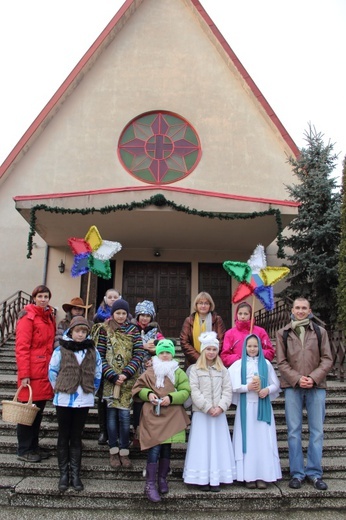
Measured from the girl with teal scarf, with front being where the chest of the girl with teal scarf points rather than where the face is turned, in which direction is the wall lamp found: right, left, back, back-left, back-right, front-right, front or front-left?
back-right

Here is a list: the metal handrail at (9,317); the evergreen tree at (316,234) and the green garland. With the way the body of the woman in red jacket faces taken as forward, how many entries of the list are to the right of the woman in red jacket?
0

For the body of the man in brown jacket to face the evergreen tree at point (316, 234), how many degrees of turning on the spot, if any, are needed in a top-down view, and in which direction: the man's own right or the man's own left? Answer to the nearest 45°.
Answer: approximately 180°

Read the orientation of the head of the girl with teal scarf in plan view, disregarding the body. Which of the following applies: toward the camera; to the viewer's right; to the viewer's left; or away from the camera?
toward the camera

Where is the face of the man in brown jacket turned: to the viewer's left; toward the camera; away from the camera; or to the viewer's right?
toward the camera

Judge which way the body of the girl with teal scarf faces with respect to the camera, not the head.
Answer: toward the camera

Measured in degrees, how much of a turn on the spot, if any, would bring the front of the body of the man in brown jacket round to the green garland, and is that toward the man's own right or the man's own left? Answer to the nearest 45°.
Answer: approximately 135° to the man's own right

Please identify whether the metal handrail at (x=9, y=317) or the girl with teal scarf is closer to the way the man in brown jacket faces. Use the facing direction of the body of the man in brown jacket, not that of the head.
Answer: the girl with teal scarf

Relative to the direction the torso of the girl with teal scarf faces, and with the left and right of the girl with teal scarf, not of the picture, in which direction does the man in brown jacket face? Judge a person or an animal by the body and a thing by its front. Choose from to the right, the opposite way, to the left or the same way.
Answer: the same way

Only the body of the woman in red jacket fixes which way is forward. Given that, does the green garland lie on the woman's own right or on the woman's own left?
on the woman's own left

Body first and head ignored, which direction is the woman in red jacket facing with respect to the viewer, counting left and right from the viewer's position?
facing the viewer and to the right of the viewer

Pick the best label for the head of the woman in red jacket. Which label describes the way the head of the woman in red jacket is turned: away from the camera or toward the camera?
toward the camera

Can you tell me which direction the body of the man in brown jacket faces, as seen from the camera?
toward the camera

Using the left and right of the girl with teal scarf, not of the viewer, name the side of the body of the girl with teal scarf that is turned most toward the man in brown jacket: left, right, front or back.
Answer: left

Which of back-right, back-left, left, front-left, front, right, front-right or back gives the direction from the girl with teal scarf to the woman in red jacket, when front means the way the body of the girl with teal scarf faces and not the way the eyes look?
right

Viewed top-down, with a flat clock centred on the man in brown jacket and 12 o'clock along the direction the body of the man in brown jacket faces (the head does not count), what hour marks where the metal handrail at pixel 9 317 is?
The metal handrail is roughly at 4 o'clock from the man in brown jacket.
